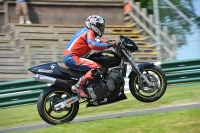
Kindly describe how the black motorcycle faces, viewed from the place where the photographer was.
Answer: facing to the right of the viewer

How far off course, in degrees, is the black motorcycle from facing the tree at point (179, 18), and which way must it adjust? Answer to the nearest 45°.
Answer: approximately 45° to its left

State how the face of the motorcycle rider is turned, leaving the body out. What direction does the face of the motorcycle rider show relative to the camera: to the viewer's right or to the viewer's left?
to the viewer's right

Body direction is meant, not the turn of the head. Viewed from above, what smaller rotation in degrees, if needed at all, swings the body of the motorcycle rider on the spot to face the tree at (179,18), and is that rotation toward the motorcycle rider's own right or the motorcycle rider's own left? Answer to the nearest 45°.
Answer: approximately 45° to the motorcycle rider's own left

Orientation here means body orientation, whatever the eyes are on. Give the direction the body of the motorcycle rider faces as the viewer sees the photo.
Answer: to the viewer's right
